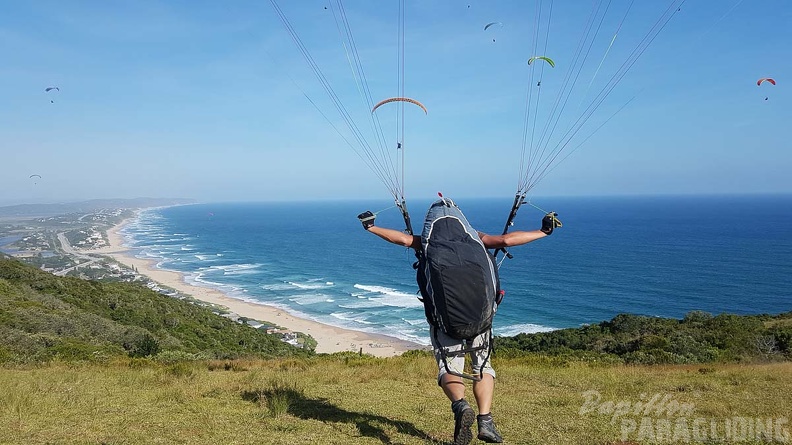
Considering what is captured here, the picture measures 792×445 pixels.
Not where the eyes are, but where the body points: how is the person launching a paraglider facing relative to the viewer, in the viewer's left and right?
facing away from the viewer
